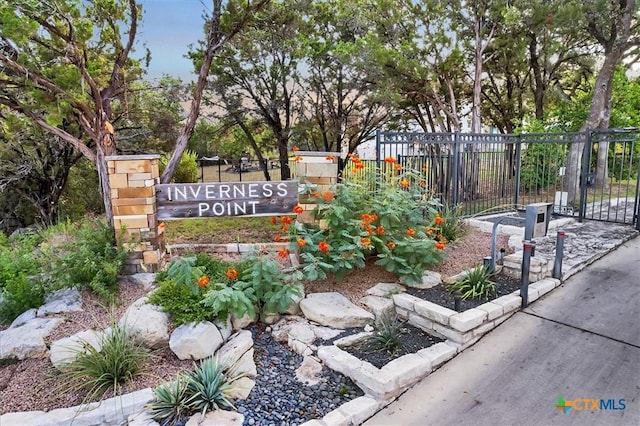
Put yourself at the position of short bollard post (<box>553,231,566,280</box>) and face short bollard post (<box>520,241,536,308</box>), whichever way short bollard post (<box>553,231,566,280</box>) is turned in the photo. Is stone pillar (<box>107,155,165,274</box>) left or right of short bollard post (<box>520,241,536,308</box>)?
right

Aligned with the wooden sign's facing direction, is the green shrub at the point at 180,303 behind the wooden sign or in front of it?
in front

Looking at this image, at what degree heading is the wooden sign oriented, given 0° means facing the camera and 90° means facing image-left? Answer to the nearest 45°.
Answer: approximately 0°

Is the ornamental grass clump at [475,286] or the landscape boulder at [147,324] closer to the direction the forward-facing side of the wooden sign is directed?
the landscape boulder

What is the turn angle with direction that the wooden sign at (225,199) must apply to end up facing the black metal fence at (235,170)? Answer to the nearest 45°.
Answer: approximately 180°

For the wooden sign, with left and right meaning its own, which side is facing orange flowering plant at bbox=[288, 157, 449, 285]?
left

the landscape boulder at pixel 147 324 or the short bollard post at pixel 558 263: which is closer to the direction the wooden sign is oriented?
the landscape boulder

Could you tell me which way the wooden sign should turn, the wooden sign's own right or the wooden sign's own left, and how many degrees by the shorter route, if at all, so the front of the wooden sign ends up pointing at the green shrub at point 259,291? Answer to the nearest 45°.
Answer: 0° — it already faces it

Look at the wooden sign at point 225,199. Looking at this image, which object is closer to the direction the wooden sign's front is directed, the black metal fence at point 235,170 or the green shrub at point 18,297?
the green shrub

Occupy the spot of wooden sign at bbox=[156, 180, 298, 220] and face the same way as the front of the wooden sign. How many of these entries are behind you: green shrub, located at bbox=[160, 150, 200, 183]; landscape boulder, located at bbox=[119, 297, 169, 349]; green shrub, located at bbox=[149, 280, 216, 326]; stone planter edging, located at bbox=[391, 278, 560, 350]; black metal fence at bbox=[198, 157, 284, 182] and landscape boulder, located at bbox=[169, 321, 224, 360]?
2

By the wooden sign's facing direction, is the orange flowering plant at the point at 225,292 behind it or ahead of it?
ahead

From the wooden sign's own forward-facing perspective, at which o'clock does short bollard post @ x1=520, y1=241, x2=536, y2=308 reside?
The short bollard post is roughly at 10 o'clock from the wooden sign.

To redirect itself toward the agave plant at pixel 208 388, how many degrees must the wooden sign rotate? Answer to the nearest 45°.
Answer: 0° — it already faces it

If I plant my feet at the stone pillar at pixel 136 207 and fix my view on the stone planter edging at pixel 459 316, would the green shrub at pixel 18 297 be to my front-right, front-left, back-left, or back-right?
back-right
